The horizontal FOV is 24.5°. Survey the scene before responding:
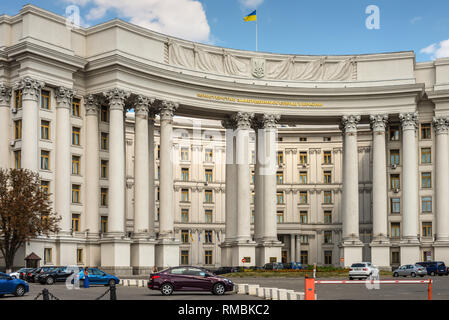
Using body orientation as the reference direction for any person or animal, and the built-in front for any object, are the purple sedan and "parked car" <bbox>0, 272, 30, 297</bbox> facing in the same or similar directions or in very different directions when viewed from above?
same or similar directions
